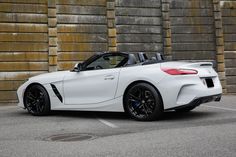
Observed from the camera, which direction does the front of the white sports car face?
facing away from the viewer and to the left of the viewer
